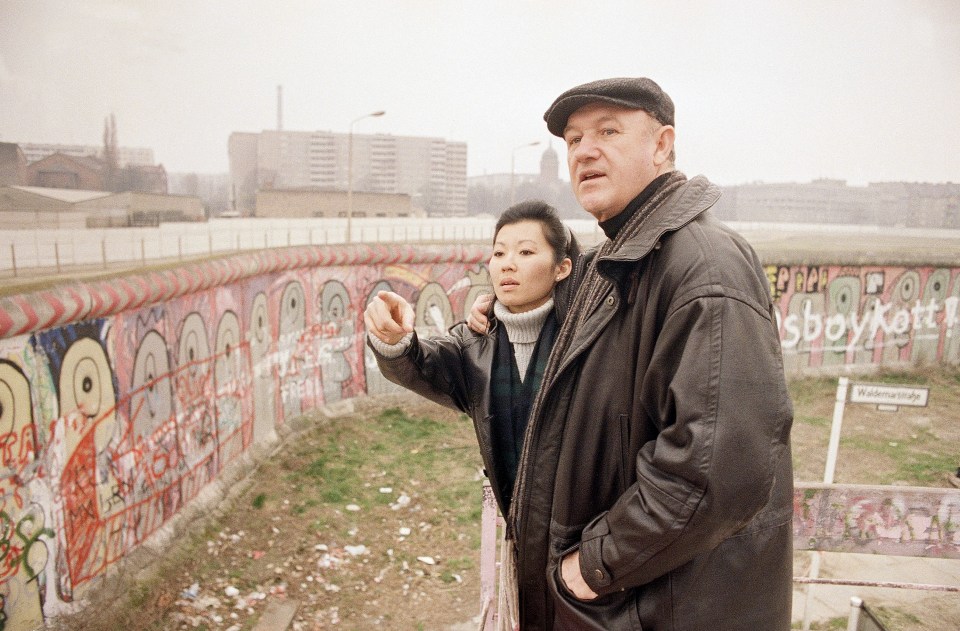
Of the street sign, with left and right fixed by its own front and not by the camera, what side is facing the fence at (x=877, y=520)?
front

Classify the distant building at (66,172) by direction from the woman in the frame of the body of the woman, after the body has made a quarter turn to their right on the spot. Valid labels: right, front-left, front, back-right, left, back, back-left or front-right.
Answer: front

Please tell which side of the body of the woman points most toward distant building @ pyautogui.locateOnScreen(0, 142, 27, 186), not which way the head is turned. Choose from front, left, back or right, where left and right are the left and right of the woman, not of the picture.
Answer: right

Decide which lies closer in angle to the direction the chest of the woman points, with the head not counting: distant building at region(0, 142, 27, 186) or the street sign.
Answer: the distant building

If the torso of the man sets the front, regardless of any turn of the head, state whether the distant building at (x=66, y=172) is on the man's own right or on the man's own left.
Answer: on the man's own right

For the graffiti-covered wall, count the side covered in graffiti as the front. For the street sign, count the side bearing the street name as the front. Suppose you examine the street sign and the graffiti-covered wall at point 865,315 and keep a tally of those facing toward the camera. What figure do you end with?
2

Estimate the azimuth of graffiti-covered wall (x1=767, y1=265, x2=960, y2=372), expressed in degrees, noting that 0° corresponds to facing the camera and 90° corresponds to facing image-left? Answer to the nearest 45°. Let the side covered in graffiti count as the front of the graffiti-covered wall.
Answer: approximately 0°

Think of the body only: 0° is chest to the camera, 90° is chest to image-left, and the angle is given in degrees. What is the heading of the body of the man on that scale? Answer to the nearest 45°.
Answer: approximately 45°
